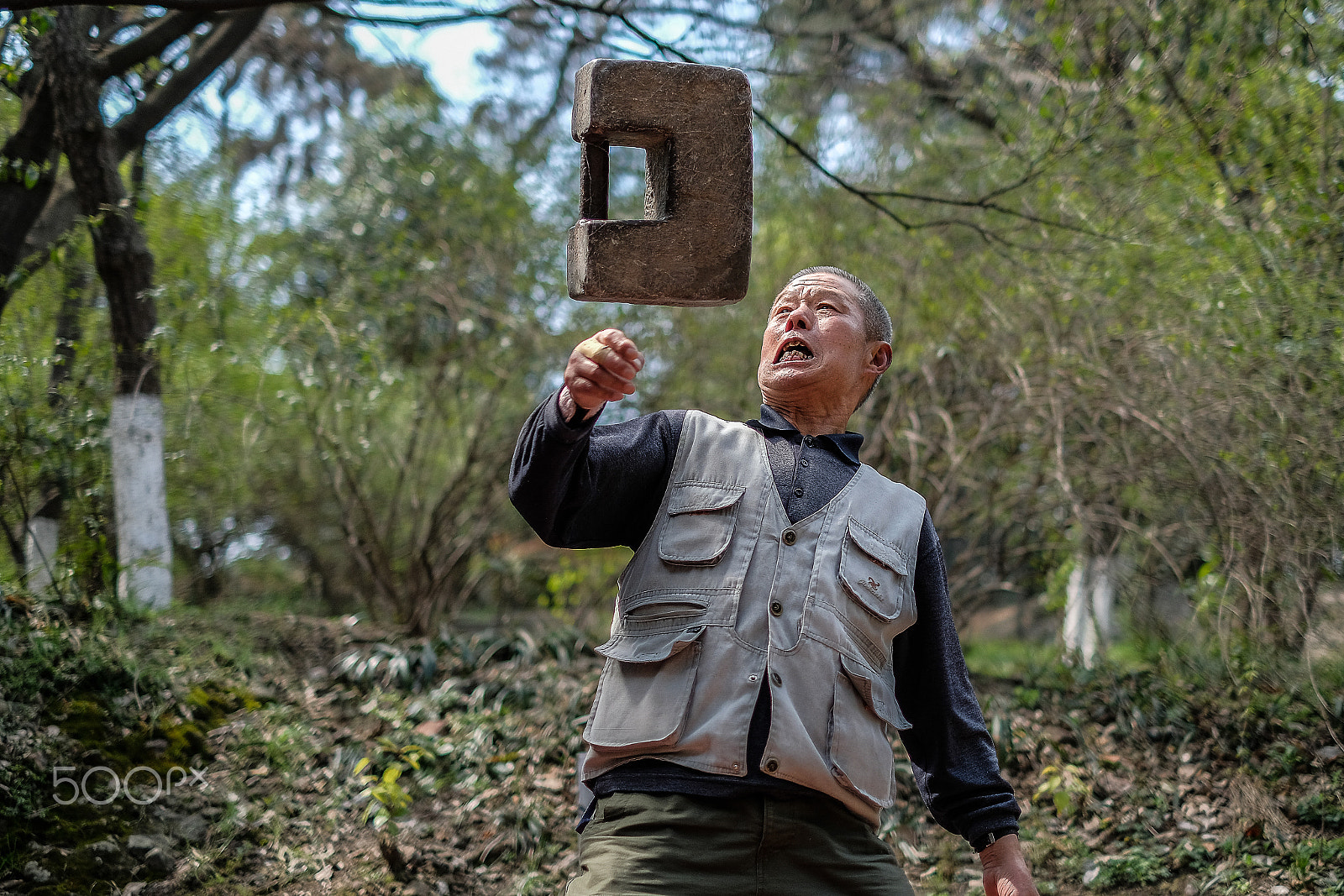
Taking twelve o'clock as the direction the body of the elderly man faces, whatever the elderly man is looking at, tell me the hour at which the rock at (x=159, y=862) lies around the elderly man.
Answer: The rock is roughly at 4 o'clock from the elderly man.

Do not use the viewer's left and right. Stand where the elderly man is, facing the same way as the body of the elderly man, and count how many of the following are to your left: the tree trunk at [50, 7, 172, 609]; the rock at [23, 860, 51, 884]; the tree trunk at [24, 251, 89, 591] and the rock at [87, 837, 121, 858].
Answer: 0

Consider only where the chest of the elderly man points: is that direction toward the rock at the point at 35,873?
no

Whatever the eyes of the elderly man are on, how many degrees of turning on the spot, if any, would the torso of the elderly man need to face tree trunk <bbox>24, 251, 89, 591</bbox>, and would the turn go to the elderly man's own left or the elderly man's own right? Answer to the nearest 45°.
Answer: approximately 135° to the elderly man's own right

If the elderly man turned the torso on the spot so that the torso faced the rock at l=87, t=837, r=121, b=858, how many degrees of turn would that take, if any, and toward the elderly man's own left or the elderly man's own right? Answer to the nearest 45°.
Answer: approximately 135° to the elderly man's own right

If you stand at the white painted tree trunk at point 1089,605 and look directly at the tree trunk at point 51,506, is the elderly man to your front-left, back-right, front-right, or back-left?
front-left

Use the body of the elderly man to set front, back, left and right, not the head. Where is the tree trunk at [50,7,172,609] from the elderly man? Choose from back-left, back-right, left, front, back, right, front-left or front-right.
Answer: back-right

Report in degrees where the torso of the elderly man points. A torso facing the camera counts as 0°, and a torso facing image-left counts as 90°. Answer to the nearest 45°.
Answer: approximately 0°

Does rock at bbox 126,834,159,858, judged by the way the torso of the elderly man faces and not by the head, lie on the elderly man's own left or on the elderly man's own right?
on the elderly man's own right

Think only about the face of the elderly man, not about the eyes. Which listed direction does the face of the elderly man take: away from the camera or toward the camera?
toward the camera
